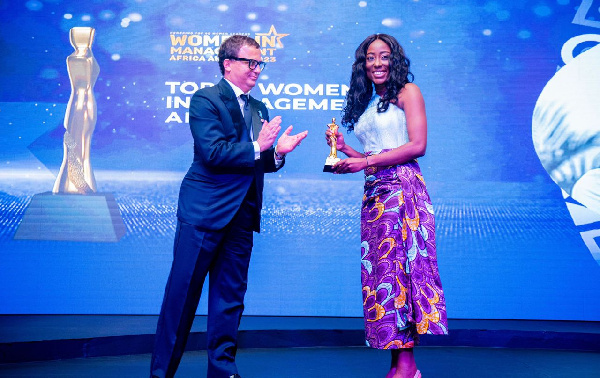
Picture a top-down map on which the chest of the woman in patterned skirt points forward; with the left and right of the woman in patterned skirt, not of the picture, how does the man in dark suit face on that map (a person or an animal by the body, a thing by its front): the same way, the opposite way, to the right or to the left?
to the left

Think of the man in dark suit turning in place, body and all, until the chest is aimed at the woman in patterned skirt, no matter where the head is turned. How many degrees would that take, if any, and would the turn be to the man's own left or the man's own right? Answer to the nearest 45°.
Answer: approximately 45° to the man's own left

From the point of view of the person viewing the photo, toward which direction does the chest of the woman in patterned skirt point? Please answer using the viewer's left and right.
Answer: facing the viewer and to the left of the viewer

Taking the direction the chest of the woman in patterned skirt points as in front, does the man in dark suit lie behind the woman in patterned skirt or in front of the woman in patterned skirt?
in front

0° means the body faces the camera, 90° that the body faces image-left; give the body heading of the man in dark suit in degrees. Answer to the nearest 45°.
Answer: approximately 315°

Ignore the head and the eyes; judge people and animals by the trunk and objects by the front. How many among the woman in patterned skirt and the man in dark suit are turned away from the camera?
0

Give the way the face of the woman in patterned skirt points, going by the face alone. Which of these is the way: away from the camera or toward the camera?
toward the camera
